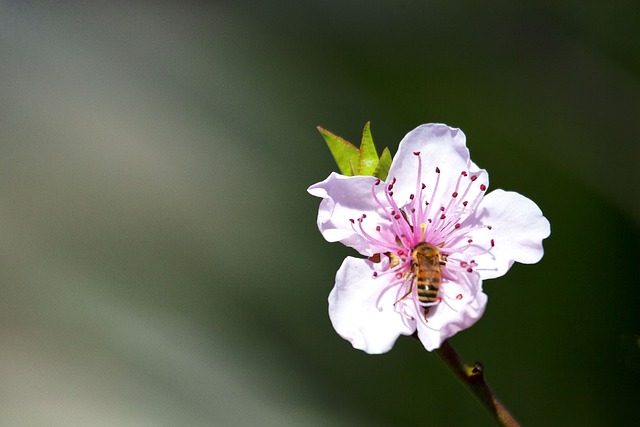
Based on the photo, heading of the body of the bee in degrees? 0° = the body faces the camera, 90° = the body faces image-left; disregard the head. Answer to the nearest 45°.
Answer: approximately 180°
